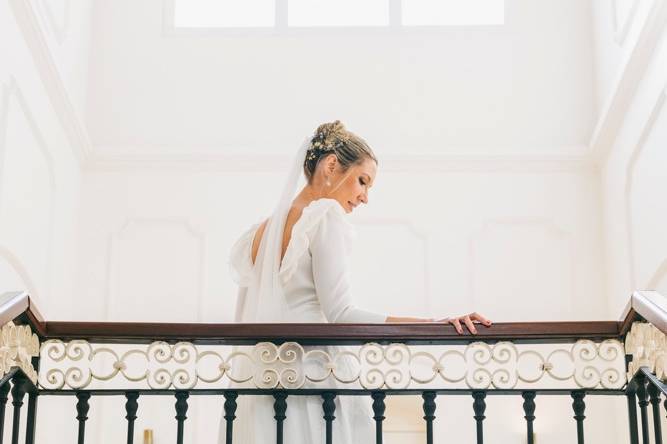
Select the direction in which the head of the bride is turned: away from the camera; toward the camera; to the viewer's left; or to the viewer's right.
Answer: to the viewer's right

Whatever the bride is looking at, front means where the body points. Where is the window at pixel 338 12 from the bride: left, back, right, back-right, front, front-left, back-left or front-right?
front-left

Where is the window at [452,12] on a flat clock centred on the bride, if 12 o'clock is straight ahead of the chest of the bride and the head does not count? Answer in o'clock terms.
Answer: The window is roughly at 11 o'clock from the bride.

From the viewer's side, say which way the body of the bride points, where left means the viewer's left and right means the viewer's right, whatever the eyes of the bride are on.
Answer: facing away from the viewer and to the right of the viewer

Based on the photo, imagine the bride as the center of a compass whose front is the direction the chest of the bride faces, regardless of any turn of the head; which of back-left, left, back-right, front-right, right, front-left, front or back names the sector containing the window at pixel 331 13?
front-left
